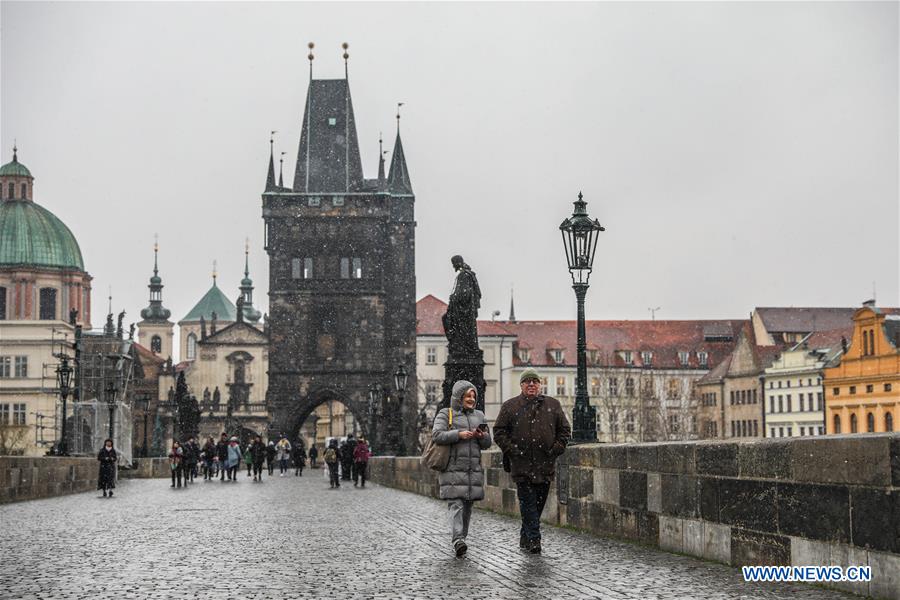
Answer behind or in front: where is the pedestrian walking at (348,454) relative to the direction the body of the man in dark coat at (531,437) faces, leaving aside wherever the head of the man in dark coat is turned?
behind

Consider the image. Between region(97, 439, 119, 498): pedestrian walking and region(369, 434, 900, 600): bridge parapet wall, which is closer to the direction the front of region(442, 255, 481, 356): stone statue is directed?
the pedestrian walking

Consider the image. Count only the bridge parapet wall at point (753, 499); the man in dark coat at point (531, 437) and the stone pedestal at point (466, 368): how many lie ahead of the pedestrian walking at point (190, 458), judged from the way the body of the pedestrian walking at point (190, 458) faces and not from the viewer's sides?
3

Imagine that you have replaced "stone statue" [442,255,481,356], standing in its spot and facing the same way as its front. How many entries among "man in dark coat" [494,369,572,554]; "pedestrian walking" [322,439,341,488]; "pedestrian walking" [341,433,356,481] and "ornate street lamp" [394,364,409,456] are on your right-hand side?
3

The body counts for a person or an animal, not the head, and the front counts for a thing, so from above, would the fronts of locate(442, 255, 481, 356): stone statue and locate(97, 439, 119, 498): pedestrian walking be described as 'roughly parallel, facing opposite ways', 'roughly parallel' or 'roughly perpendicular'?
roughly perpendicular

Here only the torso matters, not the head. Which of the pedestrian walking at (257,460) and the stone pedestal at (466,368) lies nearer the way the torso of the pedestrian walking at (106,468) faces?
the stone pedestal

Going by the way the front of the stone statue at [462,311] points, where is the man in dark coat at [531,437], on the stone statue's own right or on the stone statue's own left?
on the stone statue's own left

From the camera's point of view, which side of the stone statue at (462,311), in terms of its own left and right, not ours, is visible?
left

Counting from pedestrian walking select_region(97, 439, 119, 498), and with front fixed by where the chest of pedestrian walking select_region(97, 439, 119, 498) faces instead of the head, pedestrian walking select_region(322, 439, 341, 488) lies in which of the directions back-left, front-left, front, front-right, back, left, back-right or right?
back-left

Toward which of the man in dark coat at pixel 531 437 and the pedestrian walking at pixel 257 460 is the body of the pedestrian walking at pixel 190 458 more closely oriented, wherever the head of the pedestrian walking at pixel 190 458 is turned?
the man in dark coat

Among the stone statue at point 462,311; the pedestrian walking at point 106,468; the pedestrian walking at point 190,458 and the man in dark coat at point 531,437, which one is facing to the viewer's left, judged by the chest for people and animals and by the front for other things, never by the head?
the stone statue
